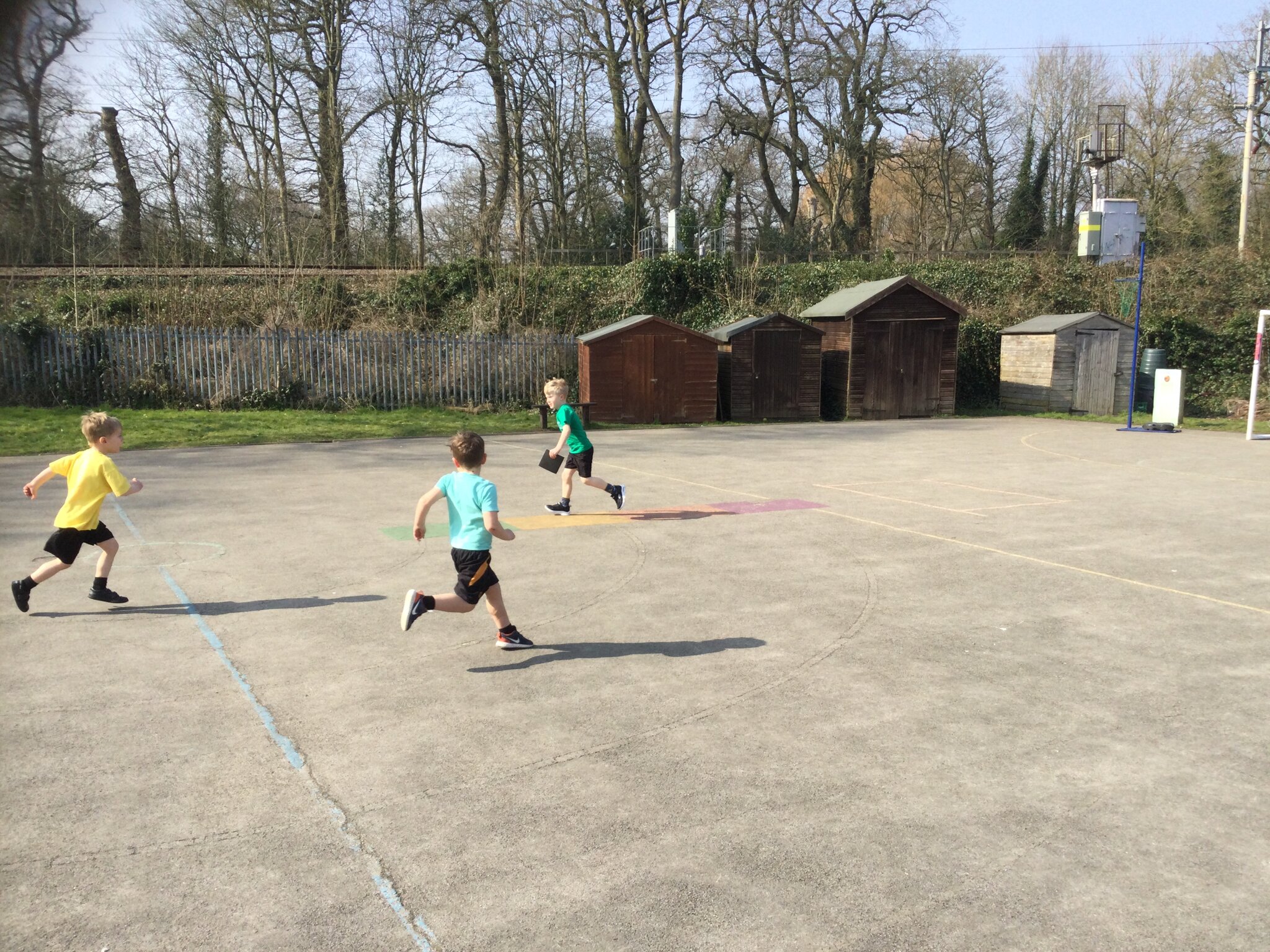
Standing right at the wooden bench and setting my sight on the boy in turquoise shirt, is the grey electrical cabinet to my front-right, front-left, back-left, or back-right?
back-left

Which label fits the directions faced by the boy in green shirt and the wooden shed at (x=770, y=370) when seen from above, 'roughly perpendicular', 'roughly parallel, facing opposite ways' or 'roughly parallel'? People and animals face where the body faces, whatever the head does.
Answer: roughly perpendicular

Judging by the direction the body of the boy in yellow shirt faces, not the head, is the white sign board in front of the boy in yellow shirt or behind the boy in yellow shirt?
in front

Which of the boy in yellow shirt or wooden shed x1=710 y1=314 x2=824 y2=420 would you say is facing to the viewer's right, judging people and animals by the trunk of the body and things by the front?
the boy in yellow shirt

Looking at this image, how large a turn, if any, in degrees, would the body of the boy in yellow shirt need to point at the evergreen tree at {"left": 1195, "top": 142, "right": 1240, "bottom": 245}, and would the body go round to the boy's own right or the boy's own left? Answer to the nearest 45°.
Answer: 0° — they already face it
